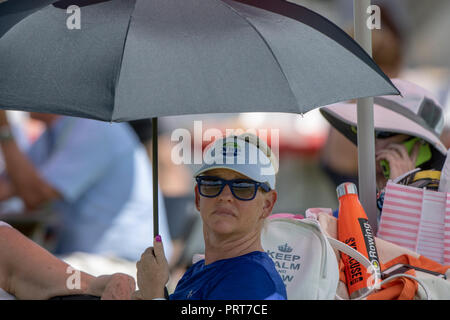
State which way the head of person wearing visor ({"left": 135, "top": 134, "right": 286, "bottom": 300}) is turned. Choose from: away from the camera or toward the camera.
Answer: toward the camera

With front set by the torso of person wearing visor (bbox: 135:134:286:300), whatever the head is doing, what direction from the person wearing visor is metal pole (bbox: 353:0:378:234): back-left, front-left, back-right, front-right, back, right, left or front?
back

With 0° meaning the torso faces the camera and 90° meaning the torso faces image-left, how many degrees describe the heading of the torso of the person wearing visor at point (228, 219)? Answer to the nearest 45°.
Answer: approximately 45°

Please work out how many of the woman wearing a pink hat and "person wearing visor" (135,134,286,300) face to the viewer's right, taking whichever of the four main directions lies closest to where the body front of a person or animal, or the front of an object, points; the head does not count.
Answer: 0

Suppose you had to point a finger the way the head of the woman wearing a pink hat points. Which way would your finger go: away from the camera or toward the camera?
toward the camera
